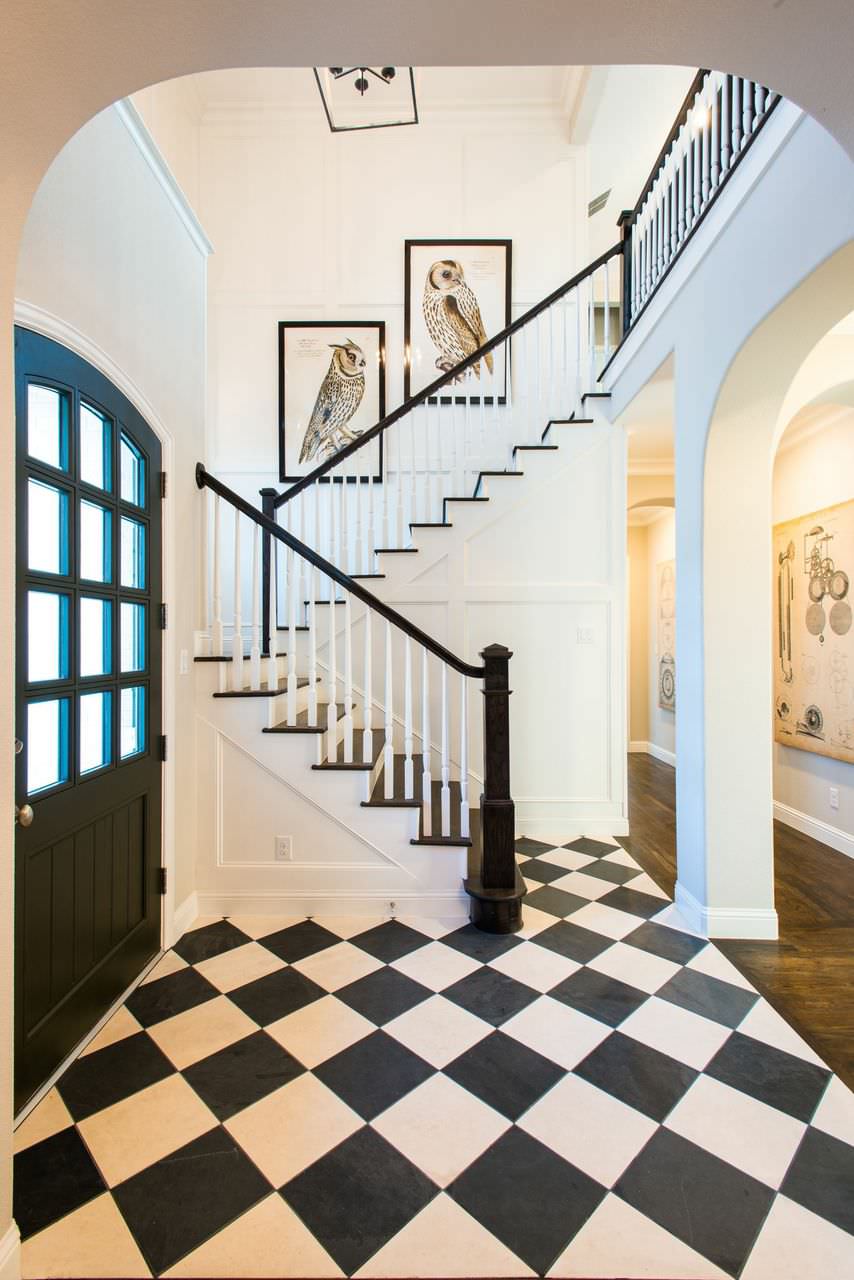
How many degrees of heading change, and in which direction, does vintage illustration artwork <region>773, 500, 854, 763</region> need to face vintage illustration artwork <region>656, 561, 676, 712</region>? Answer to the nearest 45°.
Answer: approximately 90° to its right

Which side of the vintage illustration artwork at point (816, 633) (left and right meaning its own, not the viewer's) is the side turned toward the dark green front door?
front

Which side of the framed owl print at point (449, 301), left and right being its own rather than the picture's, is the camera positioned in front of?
front

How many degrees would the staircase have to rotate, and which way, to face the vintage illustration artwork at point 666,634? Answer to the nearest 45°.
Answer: approximately 45° to its left

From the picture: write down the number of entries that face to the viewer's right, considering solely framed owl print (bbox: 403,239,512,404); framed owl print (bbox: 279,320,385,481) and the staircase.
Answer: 1

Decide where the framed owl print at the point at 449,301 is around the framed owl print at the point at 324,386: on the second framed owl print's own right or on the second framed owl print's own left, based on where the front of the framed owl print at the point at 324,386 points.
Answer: on the second framed owl print's own left

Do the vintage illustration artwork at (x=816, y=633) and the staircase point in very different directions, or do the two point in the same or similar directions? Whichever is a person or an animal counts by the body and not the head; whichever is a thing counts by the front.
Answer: very different directions

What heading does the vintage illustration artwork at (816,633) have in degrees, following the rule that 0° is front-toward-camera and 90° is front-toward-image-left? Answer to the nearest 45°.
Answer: approximately 45°

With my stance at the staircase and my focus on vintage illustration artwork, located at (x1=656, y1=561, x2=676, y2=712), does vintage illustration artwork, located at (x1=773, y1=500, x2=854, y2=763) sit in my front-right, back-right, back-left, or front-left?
front-right
